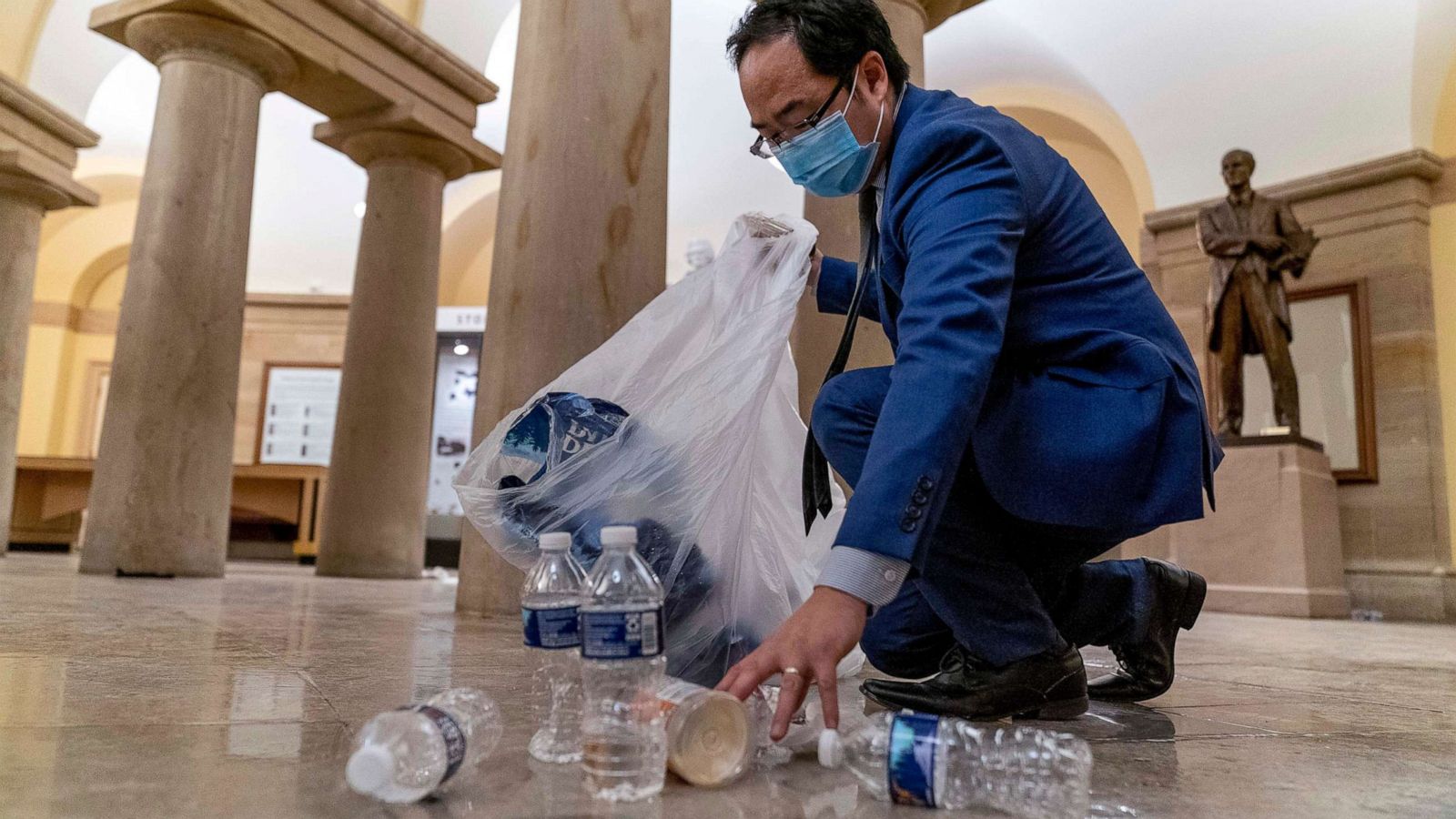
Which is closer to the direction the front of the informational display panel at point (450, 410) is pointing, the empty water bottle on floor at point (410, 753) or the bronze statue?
the empty water bottle on floor

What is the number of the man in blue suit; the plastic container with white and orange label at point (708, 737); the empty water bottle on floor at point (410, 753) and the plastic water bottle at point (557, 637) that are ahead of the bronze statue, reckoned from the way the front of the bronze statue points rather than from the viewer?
4

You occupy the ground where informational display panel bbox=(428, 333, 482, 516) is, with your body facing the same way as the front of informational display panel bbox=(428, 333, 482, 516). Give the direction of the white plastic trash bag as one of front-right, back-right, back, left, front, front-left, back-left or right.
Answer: front

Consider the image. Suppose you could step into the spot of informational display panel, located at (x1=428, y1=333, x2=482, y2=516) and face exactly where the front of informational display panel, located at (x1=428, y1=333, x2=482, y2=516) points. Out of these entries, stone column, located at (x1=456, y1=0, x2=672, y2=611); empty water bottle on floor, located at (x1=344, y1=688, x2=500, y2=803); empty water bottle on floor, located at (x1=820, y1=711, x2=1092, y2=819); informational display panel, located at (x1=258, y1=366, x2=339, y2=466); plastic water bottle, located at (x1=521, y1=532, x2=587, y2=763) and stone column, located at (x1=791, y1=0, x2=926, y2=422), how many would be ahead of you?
5

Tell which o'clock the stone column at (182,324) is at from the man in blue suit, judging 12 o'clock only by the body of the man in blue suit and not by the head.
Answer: The stone column is roughly at 1 o'clock from the man in blue suit.

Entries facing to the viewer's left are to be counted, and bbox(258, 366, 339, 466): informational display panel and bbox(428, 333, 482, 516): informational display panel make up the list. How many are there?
0

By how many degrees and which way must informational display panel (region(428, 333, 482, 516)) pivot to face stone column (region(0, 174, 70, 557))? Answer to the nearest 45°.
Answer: approximately 45° to its right

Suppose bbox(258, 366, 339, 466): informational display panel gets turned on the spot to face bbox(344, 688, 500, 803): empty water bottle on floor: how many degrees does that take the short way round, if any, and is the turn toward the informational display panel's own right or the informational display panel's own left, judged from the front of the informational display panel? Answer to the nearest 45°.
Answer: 0° — it already faces it

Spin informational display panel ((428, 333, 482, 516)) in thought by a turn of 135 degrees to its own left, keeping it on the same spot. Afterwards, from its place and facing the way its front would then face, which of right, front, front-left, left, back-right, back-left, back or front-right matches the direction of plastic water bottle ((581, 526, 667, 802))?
back-right

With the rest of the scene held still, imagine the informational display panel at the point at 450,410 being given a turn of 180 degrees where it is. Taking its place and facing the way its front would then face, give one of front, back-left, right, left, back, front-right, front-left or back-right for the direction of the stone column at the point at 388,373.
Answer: back

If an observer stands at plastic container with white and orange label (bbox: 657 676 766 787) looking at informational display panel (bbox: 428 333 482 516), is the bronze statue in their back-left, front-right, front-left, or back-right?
front-right

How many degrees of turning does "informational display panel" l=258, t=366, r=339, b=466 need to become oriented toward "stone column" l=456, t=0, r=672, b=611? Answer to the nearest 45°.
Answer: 0° — it already faces it

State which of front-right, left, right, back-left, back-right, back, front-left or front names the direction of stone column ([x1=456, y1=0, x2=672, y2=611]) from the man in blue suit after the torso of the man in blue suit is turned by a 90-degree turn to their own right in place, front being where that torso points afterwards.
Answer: front-left

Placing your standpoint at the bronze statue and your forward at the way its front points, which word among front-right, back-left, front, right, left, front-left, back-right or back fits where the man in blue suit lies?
front

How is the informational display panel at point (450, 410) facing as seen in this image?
toward the camera

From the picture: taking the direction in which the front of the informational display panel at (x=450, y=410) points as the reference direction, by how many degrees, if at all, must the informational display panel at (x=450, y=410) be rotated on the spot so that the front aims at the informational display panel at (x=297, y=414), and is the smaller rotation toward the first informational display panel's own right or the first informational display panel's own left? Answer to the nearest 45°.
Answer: approximately 135° to the first informational display panel's own right

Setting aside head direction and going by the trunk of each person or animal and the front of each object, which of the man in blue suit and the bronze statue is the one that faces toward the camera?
the bronze statue

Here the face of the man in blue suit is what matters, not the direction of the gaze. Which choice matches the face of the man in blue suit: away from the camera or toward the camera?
toward the camera

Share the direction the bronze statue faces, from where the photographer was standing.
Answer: facing the viewer
